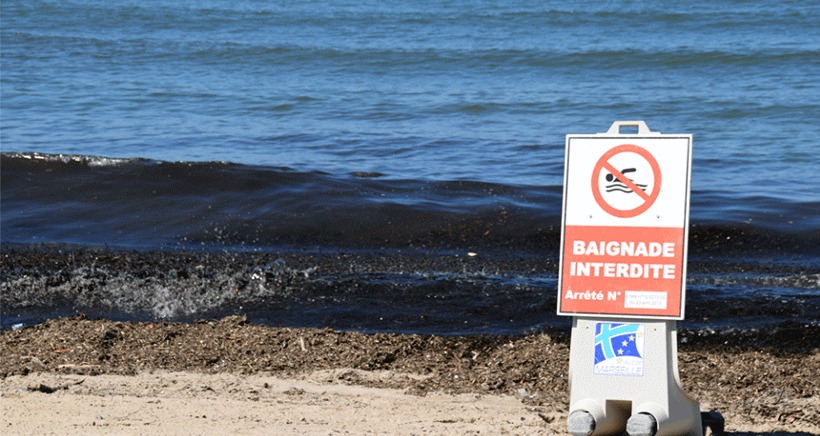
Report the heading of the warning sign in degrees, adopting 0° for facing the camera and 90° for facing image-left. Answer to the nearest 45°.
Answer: approximately 0°
